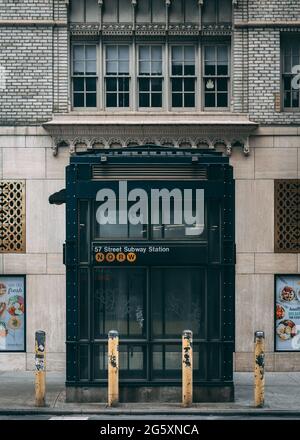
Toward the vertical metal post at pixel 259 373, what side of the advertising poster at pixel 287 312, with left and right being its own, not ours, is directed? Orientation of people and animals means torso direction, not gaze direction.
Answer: front

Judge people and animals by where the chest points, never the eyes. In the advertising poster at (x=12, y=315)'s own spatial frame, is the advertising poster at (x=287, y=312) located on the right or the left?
on its left

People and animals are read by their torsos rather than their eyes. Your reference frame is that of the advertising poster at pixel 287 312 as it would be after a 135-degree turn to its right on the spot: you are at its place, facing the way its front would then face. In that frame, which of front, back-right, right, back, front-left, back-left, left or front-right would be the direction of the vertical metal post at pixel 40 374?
left

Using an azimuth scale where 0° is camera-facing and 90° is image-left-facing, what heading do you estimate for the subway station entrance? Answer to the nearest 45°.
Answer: approximately 0°

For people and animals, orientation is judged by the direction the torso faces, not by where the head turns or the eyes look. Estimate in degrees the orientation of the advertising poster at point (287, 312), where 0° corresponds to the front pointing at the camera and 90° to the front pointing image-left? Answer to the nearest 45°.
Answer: approximately 0°

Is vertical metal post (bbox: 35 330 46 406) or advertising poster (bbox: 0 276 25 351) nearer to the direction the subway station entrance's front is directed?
the vertical metal post

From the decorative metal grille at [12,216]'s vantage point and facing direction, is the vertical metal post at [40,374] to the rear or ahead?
ahead

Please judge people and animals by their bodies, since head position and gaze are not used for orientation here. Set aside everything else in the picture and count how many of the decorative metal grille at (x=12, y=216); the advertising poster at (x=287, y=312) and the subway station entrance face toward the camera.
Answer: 3

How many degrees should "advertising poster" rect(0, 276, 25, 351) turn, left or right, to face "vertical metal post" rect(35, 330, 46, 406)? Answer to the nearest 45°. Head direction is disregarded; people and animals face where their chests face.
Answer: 0° — it already faces it

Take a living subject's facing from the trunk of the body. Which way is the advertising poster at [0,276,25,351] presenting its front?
toward the camera

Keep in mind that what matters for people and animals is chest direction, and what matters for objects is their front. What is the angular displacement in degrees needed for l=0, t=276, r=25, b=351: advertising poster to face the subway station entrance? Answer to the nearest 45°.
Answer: approximately 45° to its left

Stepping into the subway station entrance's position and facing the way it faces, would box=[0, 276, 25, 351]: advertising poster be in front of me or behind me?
behind
